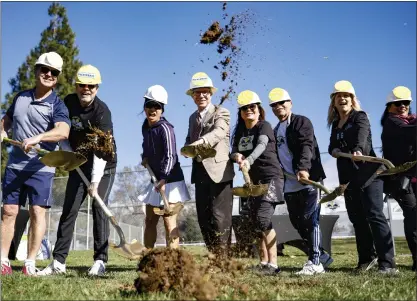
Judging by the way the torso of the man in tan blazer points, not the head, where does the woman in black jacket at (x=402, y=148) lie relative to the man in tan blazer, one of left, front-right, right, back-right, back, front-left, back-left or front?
back-left

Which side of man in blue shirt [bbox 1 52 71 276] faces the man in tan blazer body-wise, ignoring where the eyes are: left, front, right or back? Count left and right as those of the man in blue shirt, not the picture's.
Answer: left

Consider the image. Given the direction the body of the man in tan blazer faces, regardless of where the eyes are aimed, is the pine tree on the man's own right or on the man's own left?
on the man's own right

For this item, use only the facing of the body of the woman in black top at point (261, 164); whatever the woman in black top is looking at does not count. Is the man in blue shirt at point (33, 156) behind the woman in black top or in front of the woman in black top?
in front

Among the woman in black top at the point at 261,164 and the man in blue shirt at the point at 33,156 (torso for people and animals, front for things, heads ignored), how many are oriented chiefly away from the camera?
0

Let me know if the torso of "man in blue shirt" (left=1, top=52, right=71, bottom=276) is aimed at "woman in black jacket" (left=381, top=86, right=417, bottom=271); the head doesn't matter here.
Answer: no

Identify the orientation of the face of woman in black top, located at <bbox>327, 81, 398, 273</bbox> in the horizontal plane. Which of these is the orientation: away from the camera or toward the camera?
toward the camera

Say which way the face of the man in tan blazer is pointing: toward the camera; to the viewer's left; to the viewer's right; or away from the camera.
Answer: toward the camera

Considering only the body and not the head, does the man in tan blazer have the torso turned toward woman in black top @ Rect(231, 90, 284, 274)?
no

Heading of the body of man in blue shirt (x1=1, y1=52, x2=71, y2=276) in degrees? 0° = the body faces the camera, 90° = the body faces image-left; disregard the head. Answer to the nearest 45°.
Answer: approximately 0°

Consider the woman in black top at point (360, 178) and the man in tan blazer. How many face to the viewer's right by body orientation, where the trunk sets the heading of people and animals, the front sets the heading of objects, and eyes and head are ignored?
0

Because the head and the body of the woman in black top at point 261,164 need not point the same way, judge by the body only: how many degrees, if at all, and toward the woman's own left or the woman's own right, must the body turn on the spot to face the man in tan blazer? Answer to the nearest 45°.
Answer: approximately 45° to the woman's own right

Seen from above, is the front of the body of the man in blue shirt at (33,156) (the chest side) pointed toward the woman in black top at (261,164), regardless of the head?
no

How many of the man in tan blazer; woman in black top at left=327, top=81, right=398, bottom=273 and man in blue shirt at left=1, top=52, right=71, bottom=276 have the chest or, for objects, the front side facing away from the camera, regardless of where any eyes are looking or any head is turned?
0

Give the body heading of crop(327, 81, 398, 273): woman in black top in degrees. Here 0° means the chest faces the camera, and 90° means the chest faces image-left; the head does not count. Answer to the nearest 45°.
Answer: approximately 45°

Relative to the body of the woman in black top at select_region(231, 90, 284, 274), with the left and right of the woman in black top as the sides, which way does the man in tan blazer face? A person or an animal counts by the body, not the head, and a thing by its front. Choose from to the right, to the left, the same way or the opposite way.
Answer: the same way

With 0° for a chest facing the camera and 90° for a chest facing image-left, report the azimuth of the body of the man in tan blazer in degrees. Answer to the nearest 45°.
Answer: approximately 45°

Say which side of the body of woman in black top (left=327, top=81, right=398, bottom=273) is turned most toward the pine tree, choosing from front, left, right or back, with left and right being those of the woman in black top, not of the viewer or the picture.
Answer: right

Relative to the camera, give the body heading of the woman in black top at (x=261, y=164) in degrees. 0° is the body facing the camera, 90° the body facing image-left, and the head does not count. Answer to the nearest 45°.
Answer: approximately 45°
